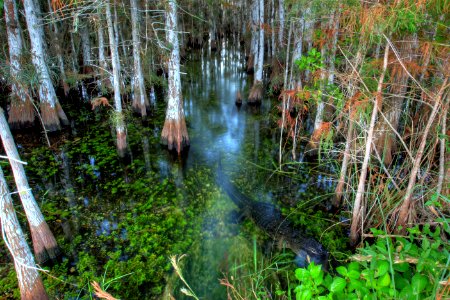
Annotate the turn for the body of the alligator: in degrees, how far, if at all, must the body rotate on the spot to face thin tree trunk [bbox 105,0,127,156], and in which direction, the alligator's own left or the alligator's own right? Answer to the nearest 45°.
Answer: approximately 180°

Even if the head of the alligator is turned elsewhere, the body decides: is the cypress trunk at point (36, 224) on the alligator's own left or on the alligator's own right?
on the alligator's own right

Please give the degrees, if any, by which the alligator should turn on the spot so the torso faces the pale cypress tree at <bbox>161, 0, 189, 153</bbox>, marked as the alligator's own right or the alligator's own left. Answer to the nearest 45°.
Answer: approximately 180°

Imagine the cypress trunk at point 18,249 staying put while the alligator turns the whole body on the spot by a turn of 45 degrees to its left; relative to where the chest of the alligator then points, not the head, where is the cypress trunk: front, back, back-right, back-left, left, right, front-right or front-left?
back-right

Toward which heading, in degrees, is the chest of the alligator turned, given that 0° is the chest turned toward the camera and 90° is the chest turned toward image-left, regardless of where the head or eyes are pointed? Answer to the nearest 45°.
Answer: approximately 315°

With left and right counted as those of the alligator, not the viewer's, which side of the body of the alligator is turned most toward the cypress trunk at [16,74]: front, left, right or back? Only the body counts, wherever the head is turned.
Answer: back

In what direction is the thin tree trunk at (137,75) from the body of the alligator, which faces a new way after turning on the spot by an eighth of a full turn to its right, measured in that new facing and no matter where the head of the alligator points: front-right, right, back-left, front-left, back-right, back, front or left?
back-right
